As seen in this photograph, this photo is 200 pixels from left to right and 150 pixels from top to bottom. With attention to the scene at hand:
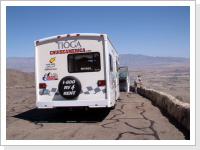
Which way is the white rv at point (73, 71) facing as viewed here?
away from the camera

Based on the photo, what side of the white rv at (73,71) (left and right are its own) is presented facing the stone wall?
right
